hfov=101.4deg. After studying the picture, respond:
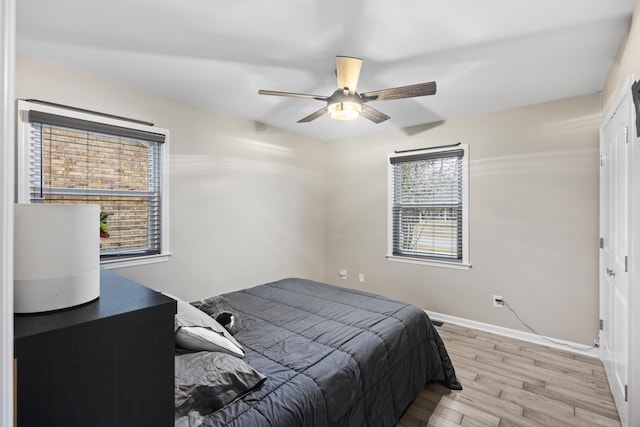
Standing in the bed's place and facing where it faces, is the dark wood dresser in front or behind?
behind

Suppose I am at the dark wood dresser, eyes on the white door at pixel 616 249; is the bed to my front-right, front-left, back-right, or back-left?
front-left

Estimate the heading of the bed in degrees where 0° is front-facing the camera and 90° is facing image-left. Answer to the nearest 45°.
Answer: approximately 225°

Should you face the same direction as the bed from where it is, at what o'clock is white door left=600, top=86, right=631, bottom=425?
The white door is roughly at 1 o'clock from the bed.
